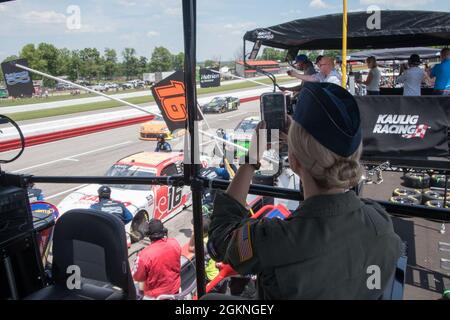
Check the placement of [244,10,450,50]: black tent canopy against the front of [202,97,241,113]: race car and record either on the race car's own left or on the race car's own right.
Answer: on the race car's own left

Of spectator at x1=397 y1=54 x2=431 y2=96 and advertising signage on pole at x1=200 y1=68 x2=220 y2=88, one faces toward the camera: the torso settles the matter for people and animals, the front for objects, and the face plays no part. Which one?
the advertising signage on pole

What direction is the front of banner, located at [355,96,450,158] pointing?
toward the camera

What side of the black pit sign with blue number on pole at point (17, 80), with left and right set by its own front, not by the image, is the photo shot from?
front

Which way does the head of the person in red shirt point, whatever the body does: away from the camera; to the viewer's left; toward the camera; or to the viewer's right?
away from the camera

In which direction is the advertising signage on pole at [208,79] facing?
toward the camera

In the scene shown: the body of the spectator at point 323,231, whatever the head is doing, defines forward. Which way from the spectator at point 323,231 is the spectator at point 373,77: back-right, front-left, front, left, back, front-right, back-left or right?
front-right
